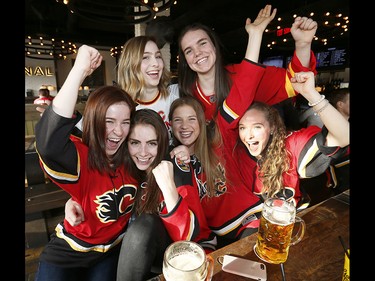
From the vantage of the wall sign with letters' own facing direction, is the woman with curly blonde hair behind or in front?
in front

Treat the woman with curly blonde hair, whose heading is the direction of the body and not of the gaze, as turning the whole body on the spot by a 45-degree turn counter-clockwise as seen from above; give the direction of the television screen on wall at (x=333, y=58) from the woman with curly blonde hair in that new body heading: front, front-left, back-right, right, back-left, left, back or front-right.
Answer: back

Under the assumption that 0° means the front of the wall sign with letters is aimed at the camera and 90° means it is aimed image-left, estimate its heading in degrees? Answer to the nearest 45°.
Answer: approximately 0°

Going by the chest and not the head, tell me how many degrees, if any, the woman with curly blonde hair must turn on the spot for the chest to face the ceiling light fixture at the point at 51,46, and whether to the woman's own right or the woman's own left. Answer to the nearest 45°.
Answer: approximately 90° to the woman's own right

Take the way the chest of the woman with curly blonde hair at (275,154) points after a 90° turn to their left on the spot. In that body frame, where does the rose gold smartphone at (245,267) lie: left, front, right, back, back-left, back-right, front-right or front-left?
front-right

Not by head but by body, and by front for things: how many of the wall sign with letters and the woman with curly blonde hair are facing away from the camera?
0

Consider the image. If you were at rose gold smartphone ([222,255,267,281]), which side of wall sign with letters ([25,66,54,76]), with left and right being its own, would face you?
front

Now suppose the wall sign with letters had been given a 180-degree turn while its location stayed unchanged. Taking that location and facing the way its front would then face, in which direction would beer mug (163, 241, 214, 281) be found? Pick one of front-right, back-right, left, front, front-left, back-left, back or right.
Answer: back

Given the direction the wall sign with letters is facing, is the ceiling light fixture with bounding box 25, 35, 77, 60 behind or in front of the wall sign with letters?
in front
